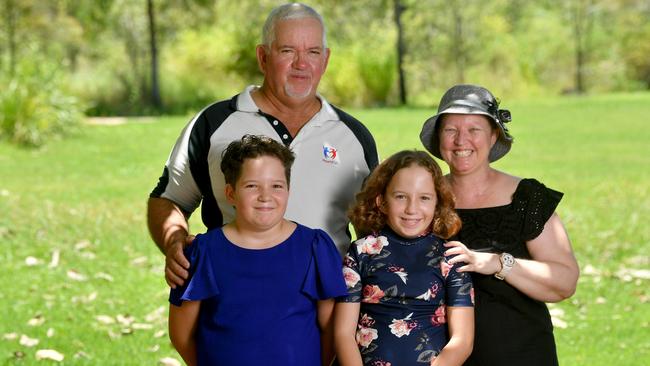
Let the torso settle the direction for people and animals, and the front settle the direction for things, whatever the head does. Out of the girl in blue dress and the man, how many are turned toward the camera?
2

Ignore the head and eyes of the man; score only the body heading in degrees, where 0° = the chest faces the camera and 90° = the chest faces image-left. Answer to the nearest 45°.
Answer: approximately 0°

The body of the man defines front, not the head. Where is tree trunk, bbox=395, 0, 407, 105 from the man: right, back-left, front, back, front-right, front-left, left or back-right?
back

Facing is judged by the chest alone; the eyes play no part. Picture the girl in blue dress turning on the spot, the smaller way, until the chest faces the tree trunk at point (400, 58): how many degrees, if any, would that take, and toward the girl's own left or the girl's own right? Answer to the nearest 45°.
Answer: approximately 180°

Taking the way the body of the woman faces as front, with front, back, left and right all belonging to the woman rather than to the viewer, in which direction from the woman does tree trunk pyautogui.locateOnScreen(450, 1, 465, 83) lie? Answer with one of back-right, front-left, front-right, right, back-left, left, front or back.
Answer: back-right

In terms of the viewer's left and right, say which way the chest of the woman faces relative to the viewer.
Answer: facing the viewer and to the left of the viewer

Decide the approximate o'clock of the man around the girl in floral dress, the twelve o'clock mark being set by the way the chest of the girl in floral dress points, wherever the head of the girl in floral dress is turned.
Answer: The man is roughly at 5 o'clock from the girl in floral dress.

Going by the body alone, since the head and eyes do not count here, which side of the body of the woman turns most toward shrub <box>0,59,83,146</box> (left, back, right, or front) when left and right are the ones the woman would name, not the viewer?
right

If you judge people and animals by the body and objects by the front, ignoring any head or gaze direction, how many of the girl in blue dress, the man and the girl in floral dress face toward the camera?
3
